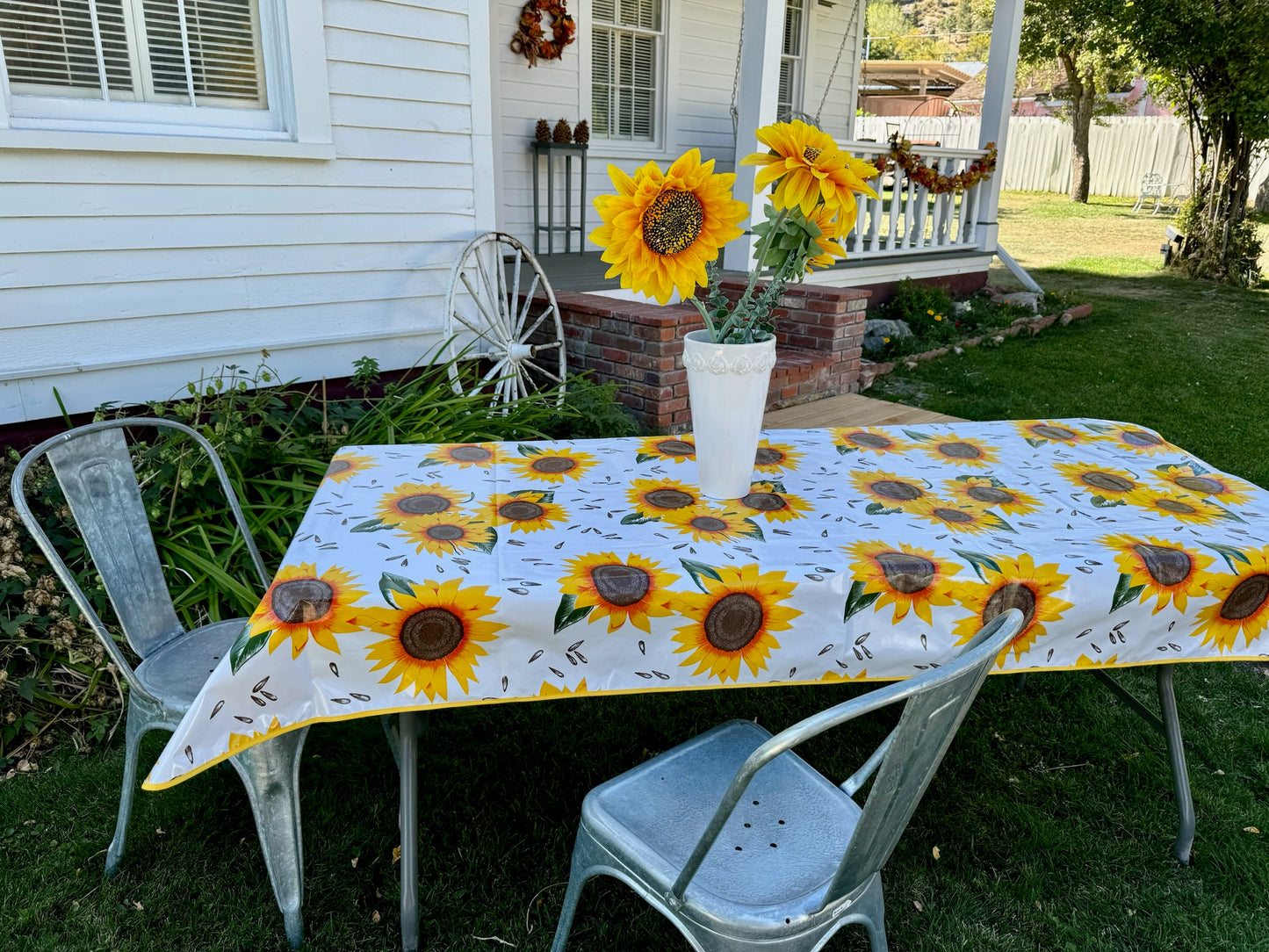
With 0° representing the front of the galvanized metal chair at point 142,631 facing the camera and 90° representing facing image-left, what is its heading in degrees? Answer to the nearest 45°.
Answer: approximately 315°

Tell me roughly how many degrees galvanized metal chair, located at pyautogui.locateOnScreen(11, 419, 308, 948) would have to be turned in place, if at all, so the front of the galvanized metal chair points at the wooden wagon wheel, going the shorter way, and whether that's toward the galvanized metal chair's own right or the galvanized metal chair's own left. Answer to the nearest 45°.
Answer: approximately 90° to the galvanized metal chair's own left

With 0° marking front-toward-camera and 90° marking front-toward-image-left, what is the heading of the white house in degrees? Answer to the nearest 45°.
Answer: approximately 315°

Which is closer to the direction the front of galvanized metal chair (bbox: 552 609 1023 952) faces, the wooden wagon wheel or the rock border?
the wooden wagon wheel
